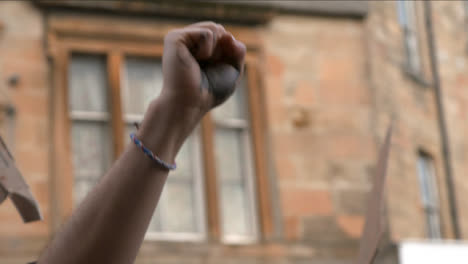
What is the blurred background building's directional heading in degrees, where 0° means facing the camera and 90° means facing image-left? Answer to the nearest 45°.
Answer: approximately 0°
